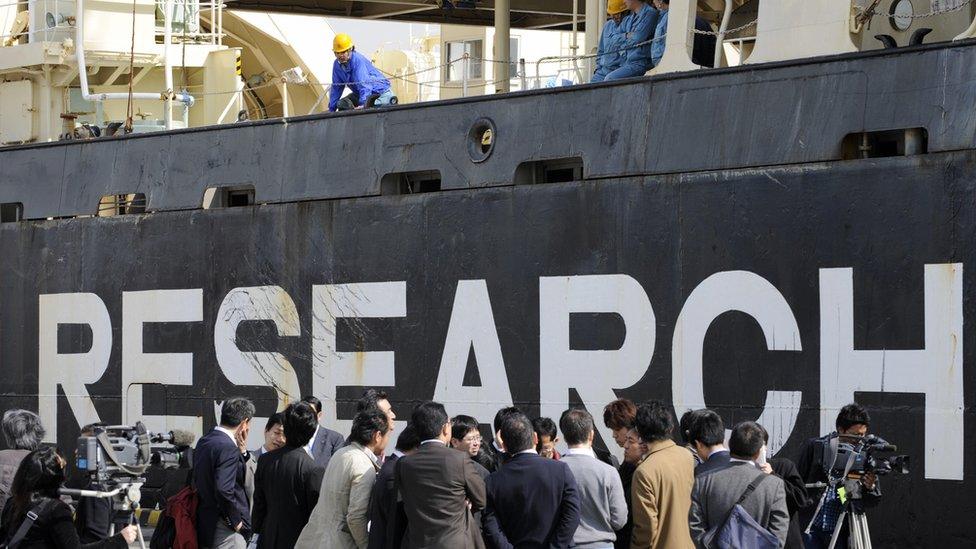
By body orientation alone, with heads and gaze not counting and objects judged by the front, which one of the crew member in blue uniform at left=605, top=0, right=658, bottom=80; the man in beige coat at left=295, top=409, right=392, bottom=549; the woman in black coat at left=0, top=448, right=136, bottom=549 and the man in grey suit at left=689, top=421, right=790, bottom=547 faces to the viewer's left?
the crew member in blue uniform

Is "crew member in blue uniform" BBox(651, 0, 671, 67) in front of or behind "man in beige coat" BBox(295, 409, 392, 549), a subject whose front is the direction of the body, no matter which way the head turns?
in front

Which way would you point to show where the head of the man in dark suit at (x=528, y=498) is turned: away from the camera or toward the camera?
away from the camera

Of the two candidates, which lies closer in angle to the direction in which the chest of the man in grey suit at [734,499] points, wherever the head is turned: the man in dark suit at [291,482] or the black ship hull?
the black ship hull

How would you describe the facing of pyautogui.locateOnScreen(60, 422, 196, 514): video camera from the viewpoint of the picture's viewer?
facing to the right of the viewer

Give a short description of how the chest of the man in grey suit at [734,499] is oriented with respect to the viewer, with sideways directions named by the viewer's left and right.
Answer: facing away from the viewer

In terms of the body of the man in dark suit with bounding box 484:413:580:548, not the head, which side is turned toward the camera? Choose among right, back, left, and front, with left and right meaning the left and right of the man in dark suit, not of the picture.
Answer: back

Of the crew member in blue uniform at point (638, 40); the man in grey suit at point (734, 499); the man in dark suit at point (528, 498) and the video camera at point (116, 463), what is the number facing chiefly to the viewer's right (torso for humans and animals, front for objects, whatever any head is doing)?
1

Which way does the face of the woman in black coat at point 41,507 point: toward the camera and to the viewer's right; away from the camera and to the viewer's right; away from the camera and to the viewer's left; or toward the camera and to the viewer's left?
away from the camera and to the viewer's right

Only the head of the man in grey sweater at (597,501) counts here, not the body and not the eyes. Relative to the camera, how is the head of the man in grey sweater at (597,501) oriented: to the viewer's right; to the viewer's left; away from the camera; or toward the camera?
away from the camera

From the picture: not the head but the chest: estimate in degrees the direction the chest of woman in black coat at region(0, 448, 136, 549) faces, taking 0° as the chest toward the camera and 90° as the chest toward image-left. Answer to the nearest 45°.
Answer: approximately 225°

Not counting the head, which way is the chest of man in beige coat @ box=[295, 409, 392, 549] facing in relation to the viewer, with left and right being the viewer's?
facing away from the viewer and to the right of the viewer

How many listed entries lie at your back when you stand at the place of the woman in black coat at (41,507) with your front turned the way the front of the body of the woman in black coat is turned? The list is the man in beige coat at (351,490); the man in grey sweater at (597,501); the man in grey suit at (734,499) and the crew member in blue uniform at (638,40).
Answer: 0

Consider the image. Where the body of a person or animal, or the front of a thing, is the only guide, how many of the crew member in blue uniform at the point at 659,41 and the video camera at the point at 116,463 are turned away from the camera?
0
